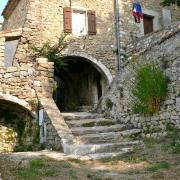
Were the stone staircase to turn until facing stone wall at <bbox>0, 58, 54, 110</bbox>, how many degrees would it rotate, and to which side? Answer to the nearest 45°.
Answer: approximately 135° to its right

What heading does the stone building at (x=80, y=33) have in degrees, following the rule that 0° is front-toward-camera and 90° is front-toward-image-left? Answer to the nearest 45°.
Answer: approximately 0°

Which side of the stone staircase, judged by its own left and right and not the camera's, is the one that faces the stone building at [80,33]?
back

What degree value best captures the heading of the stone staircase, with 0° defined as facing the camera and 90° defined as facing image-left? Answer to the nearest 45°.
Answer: approximately 0°

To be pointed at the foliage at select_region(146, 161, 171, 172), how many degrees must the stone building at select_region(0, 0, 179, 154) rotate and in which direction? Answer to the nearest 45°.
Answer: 0° — it already faces it

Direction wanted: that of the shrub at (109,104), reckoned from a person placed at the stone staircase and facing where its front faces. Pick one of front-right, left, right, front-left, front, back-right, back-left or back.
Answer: back

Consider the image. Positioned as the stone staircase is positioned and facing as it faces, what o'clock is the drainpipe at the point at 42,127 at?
The drainpipe is roughly at 4 o'clock from the stone staircase.

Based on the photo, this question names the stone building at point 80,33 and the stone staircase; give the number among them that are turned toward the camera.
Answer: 2

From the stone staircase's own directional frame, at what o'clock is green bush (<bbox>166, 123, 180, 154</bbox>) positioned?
The green bush is roughly at 10 o'clock from the stone staircase.

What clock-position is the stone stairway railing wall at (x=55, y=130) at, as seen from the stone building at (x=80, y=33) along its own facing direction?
The stone stairway railing wall is roughly at 12 o'clock from the stone building.
